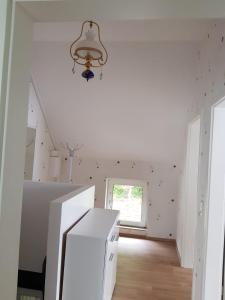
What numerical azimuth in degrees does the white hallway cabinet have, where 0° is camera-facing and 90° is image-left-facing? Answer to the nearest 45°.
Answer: approximately 270°

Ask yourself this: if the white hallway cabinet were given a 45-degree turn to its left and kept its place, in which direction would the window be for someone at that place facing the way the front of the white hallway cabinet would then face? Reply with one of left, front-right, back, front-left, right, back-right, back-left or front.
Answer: front-left
